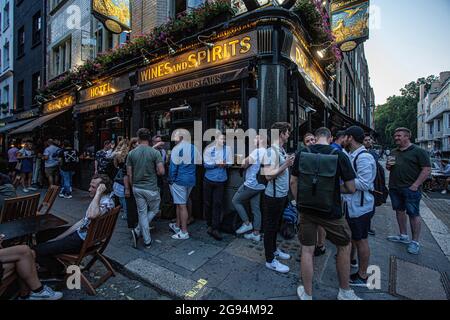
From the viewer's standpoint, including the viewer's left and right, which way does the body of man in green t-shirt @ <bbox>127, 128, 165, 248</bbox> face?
facing away from the viewer

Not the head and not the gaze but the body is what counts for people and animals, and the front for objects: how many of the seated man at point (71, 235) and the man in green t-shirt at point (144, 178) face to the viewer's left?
1

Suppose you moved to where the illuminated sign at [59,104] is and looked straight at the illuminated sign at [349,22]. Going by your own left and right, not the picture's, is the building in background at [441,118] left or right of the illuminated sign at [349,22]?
left

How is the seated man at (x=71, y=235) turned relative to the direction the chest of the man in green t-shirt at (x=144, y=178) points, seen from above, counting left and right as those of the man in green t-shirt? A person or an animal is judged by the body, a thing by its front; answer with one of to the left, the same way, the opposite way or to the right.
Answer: to the left

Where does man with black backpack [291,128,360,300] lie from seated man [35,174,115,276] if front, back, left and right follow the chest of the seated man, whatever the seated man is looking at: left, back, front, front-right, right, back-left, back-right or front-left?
back-left

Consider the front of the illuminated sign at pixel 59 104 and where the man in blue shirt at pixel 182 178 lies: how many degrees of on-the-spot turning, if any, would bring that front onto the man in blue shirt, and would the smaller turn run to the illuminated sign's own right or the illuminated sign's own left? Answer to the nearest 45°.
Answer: approximately 45° to the illuminated sign's own left

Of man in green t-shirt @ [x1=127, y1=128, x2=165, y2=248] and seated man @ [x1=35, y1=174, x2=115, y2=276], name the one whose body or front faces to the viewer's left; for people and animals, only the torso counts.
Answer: the seated man

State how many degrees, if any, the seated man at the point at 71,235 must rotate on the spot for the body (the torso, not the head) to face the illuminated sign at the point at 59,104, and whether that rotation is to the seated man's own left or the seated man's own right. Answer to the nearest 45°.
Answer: approximately 90° to the seated man's own right
